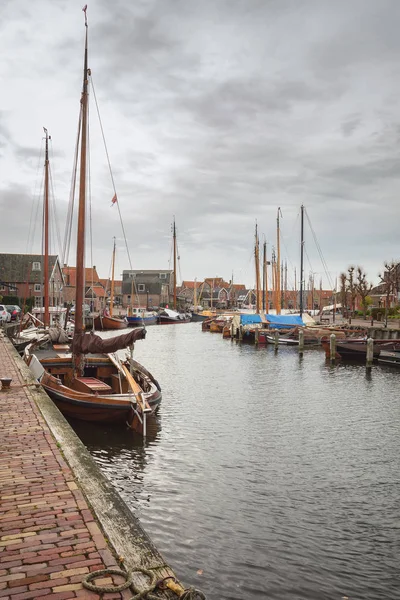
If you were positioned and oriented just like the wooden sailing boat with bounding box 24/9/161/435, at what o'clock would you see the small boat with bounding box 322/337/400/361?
The small boat is roughly at 3 o'clock from the wooden sailing boat.

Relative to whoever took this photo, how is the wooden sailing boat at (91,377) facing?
facing away from the viewer and to the left of the viewer

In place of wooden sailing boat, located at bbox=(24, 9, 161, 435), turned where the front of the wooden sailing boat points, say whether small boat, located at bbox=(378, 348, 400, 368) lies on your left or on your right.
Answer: on your right

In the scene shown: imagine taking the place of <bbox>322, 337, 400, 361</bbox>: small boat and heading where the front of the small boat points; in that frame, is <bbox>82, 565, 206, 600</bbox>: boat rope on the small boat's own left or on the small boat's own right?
on the small boat's own left
